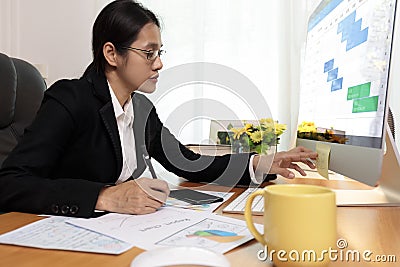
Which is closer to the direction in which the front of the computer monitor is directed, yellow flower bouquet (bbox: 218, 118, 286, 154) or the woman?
the woman

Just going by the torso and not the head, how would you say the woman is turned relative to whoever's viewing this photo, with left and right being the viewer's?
facing the viewer and to the right of the viewer

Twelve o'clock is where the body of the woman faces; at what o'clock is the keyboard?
The keyboard is roughly at 12 o'clock from the woman.

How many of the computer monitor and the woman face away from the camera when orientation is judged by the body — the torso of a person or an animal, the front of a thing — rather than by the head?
0

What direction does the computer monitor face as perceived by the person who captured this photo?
facing the viewer and to the left of the viewer

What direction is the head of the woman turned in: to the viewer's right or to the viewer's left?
to the viewer's right

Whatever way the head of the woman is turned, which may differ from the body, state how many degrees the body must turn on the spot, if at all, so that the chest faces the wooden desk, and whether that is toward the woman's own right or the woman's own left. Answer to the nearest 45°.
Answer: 0° — they already face it

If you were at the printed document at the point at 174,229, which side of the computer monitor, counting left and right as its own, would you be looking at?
front
